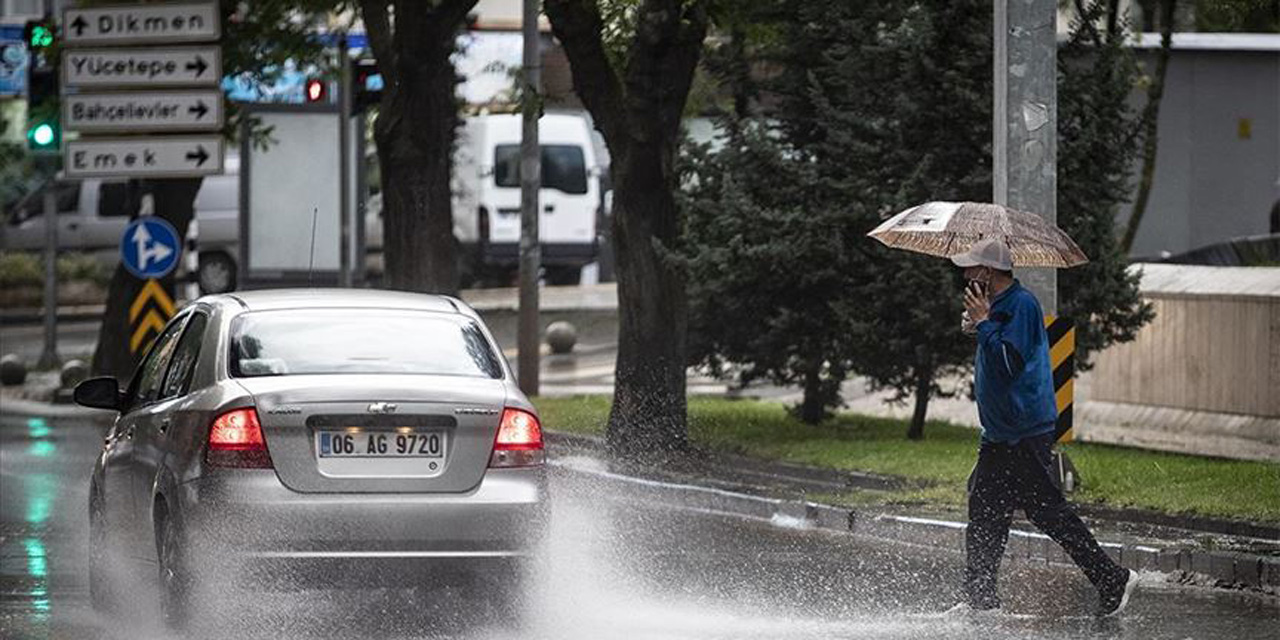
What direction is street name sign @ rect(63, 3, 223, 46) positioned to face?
toward the camera

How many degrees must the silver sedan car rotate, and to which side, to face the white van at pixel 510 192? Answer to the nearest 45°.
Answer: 0° — it already faces it

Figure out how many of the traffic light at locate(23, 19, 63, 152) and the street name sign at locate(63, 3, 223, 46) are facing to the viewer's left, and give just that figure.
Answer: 0

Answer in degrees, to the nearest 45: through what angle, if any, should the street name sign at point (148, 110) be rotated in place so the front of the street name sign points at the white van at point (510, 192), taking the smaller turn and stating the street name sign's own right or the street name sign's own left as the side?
approximately 135° to the street name sign's own left

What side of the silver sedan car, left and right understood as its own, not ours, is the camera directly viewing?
back

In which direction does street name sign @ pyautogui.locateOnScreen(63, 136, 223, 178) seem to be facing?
toward the camera

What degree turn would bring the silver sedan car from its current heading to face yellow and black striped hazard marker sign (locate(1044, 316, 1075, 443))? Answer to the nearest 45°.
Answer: approximately 45° to its right

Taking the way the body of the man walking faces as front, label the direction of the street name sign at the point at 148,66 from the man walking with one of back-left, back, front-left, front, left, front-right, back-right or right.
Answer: front-right

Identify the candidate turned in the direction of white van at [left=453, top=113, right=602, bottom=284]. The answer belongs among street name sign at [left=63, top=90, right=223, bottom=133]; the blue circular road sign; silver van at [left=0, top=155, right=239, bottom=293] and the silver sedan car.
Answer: the silver sedan car
